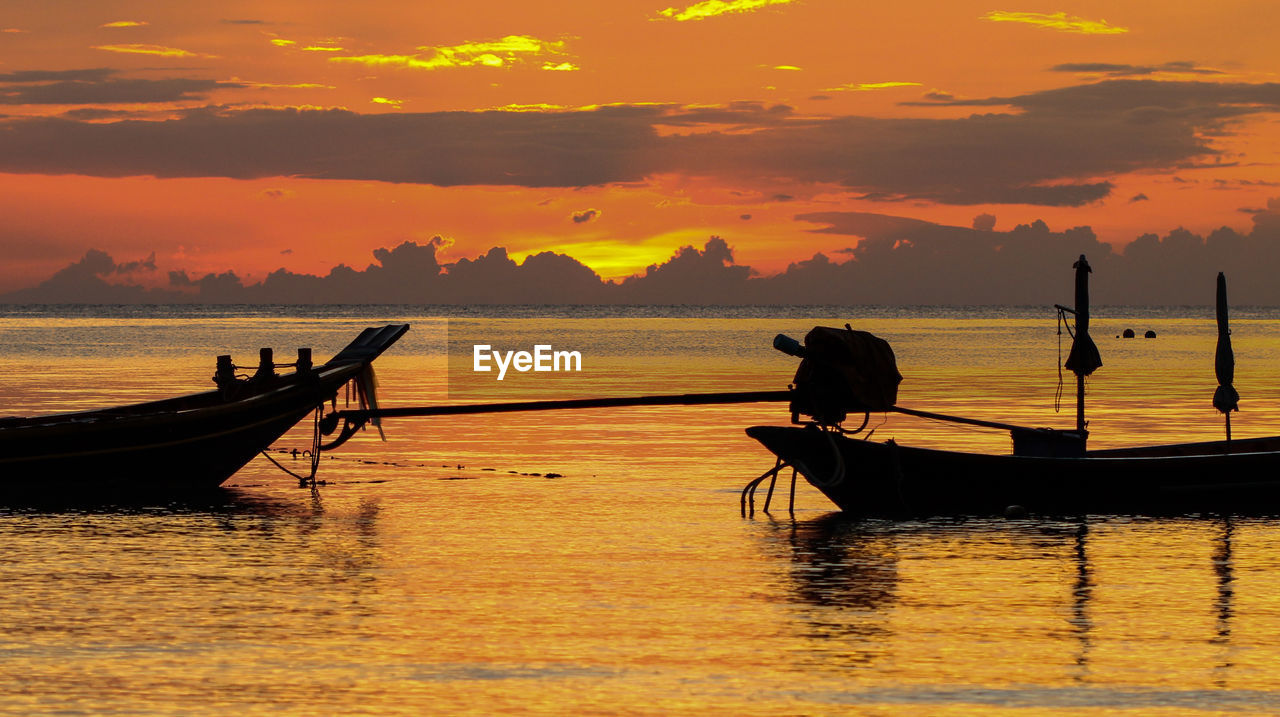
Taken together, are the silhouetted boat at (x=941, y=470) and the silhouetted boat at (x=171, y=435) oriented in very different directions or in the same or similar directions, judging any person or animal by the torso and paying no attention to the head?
same or similar directions

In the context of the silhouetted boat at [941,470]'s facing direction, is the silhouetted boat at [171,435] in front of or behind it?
behind

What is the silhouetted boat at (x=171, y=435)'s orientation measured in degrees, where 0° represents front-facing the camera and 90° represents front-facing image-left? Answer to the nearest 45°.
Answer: approximately 270°

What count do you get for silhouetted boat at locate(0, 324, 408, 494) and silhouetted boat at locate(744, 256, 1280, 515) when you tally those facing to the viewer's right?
2

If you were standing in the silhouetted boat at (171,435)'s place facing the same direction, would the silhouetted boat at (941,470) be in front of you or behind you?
in front

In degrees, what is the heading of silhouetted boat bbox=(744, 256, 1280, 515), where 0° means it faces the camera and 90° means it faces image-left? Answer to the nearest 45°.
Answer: approximately 270°
